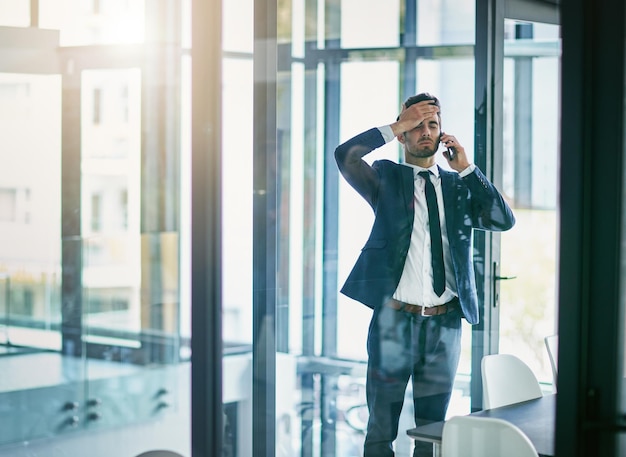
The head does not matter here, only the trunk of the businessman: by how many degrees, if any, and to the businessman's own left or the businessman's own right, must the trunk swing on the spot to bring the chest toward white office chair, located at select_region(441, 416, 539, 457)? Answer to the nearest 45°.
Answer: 0° — they already face it

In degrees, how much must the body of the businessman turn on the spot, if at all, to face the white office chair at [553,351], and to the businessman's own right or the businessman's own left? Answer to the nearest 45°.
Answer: approximately 45° to the businessman's own left

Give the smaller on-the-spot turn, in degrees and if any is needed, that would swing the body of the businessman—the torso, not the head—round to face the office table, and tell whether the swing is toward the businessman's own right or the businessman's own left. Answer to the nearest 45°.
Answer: approximately 45° to the businessman's own left

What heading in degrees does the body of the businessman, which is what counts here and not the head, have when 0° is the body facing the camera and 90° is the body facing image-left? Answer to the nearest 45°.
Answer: approximately 0°
